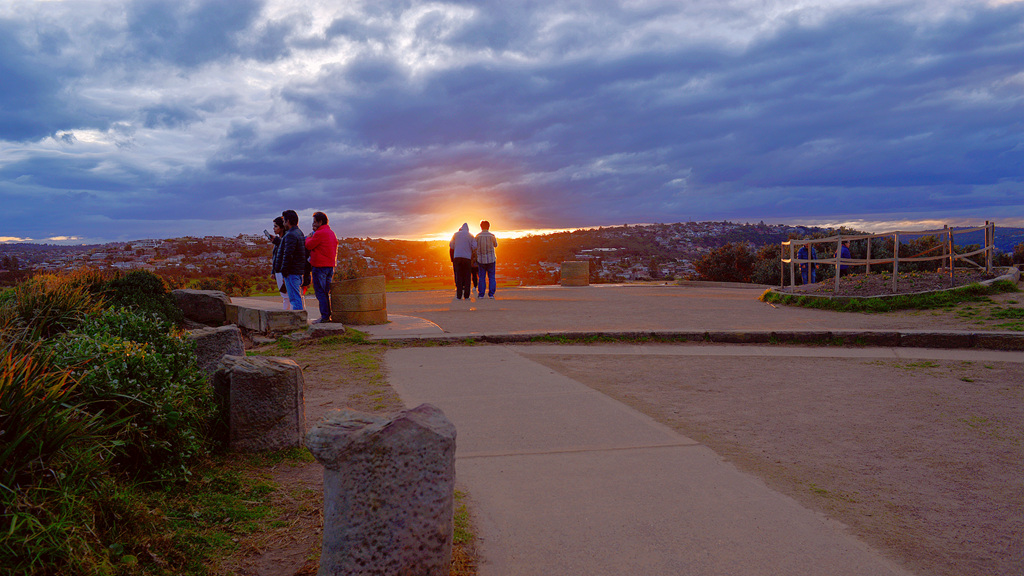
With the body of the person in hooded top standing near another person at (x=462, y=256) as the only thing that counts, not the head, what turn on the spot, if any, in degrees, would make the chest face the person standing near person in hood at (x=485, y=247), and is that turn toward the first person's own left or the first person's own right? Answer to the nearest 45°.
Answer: approximately 45° to the first person's own right

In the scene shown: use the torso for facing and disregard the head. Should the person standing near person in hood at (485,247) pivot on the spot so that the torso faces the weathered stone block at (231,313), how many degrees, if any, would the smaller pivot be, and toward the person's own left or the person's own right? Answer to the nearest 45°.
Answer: approximately 135° to the person's own left

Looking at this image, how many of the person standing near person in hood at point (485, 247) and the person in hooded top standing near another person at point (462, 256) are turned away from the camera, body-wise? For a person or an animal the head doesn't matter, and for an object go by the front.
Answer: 2

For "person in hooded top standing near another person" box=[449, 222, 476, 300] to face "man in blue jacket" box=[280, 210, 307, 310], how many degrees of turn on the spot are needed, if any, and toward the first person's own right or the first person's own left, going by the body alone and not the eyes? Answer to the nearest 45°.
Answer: approximately 135° to the first person's own left

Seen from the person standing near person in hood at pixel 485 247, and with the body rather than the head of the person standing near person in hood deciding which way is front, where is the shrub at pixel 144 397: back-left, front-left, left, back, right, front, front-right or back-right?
back

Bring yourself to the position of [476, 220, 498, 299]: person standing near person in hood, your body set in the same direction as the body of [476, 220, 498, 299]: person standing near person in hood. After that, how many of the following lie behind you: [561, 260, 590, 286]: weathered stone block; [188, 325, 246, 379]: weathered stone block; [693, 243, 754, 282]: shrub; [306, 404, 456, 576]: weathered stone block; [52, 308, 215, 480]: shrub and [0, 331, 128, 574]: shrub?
4

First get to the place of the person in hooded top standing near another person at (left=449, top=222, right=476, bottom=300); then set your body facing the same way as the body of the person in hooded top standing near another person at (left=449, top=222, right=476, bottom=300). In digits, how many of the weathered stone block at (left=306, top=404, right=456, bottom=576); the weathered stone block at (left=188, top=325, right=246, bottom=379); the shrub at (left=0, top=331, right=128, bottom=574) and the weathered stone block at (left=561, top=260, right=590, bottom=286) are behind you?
3

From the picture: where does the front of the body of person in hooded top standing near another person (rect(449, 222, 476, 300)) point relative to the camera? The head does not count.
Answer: away from the camera

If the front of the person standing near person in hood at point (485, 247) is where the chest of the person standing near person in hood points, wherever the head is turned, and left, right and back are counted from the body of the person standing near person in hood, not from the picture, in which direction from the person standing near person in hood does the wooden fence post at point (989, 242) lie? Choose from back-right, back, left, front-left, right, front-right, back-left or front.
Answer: right

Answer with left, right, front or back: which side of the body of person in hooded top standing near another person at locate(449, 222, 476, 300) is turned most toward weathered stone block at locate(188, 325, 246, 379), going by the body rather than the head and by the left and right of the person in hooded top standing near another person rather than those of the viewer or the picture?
back

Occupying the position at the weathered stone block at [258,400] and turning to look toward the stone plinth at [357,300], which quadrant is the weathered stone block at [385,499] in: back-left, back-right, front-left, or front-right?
back-right

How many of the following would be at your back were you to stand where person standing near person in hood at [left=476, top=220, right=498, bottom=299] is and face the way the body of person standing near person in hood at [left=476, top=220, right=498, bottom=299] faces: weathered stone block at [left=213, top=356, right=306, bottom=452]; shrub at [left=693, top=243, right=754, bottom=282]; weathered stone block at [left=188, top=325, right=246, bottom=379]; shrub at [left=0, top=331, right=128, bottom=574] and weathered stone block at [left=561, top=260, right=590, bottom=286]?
3

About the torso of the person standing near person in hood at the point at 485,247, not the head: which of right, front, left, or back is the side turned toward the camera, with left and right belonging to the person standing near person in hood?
back

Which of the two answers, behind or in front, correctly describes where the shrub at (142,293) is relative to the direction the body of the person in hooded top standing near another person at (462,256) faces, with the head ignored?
behind

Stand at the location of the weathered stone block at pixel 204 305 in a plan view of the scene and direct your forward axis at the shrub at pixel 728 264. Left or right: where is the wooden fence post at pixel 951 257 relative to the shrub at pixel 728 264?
right
